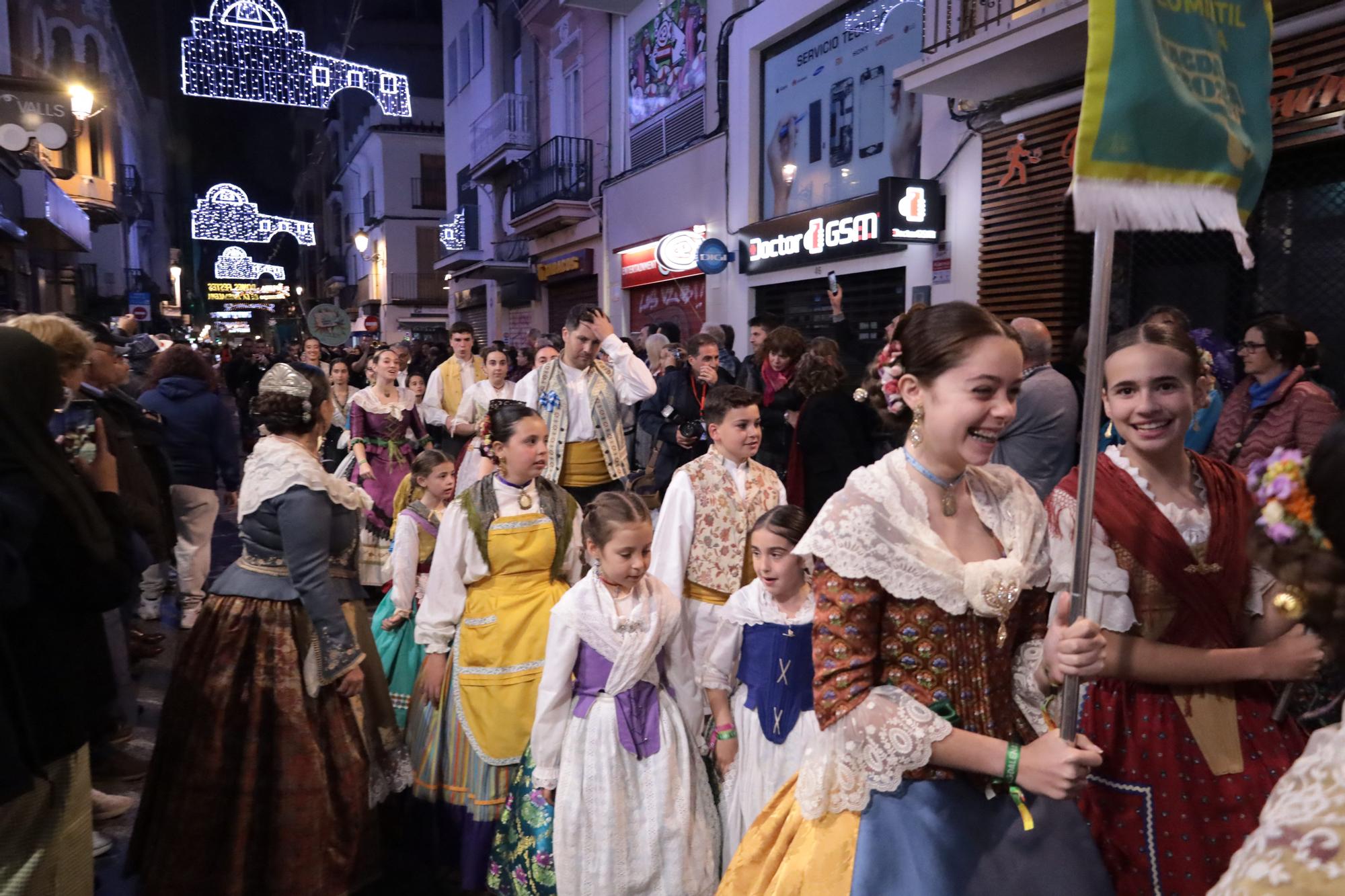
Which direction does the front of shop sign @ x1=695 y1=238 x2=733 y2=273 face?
toward the camera

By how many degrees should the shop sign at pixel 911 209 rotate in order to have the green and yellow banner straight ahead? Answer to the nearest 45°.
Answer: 0° — it already faces it

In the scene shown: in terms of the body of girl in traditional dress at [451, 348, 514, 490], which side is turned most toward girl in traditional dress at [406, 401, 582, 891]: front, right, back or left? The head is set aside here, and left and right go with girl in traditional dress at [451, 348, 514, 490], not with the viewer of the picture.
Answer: front

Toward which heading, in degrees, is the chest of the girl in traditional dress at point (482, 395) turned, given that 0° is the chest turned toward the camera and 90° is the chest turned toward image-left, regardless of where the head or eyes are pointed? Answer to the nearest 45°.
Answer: approximately 0°

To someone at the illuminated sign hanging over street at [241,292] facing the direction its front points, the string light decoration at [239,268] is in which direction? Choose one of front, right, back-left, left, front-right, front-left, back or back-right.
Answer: front

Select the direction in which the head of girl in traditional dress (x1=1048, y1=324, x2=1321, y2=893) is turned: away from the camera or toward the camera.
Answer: toward the camera

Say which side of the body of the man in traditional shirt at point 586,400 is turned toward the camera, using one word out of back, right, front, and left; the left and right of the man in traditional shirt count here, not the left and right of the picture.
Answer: front

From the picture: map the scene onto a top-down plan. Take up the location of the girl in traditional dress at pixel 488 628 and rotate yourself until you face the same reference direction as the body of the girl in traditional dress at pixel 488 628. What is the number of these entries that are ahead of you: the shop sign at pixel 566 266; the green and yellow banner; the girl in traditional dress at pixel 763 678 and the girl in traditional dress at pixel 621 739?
3

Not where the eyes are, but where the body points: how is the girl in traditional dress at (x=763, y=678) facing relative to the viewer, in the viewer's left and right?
facing the viewer

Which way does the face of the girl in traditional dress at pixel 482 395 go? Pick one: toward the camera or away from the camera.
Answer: toward the camera

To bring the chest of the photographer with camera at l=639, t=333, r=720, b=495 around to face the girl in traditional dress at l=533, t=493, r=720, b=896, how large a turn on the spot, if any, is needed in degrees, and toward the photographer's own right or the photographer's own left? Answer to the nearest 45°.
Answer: approximately 45° to the photographer's own right

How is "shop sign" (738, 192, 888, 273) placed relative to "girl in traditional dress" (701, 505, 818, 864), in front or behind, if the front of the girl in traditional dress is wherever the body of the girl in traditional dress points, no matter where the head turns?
behind

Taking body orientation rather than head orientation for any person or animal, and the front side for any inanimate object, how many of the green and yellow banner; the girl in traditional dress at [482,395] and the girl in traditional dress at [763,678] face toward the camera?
3

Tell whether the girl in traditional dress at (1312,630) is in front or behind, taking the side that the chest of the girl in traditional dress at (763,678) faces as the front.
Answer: in front

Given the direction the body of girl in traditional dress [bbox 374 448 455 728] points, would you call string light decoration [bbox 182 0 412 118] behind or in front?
behind

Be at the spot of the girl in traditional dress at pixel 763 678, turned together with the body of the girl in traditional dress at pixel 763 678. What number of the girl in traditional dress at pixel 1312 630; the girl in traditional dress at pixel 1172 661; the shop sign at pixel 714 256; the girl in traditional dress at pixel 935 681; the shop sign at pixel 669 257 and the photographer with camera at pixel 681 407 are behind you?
3

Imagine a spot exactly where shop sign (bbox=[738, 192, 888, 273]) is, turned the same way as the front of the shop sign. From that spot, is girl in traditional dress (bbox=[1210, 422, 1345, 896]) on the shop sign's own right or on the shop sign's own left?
on the shop sign's own left
